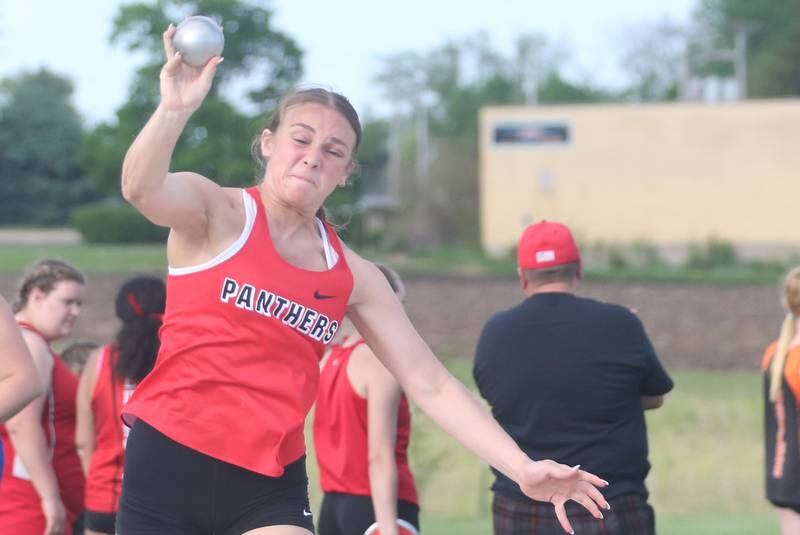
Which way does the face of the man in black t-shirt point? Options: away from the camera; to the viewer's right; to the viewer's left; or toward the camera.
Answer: away from the camera

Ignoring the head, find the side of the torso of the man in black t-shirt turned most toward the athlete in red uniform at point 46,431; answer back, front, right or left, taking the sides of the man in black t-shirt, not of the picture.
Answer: left

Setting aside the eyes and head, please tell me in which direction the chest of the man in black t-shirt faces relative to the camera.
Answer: away from the camera

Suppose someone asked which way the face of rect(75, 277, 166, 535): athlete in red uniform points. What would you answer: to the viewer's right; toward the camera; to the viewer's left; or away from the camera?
away from the camera

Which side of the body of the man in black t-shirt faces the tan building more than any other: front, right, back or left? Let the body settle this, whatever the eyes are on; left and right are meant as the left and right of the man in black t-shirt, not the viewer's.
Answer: front

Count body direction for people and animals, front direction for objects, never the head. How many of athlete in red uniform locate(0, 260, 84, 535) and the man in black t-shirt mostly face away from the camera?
1

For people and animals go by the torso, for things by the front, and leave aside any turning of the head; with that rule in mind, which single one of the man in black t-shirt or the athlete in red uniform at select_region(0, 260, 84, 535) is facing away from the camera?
the man in black t-shirt

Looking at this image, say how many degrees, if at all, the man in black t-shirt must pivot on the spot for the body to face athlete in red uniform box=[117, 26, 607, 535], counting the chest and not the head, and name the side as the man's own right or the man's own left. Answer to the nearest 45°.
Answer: approximately 135° to the man's own left

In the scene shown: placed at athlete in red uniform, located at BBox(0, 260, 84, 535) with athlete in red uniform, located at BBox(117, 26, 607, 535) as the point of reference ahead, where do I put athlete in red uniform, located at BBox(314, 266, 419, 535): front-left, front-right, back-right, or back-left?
front-left

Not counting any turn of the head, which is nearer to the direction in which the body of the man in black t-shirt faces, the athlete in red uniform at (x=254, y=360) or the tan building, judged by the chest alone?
the tan building
